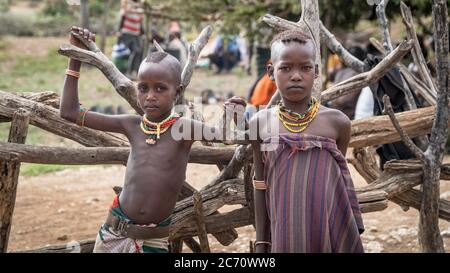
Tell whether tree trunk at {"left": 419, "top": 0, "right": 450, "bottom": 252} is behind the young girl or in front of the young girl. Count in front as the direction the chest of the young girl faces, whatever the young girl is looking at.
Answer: behind

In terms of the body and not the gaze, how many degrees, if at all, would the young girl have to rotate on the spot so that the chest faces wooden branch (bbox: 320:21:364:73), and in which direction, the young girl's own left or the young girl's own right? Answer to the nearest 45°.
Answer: approximately 180°

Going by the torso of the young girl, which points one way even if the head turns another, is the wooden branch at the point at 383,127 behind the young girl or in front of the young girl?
behind

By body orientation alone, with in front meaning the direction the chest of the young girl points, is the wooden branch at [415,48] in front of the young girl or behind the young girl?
behind

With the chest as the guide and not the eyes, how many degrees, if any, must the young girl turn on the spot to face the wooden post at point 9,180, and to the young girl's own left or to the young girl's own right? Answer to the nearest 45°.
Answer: approximately 135° to the young girl's own right

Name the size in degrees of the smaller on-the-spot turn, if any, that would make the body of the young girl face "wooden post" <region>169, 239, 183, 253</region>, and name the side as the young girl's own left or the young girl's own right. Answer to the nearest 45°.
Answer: approximately 135° to the young girl's own right

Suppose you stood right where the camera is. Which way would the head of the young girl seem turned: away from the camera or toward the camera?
toward the camera

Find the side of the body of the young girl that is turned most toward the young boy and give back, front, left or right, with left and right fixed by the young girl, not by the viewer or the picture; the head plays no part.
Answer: right

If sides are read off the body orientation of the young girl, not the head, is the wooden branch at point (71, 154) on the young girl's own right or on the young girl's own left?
on the young girl's own right
